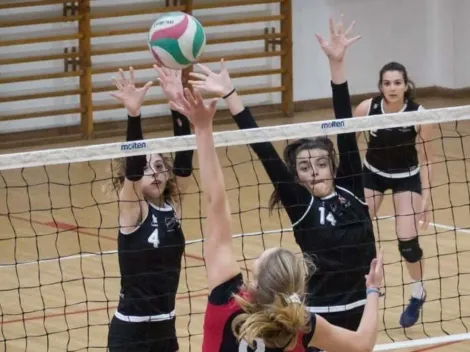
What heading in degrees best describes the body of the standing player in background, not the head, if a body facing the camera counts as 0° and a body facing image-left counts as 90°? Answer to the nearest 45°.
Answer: approximately 0°

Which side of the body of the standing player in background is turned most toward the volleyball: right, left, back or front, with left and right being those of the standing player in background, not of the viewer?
front

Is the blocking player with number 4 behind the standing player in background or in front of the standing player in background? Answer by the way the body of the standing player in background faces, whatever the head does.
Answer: in front
